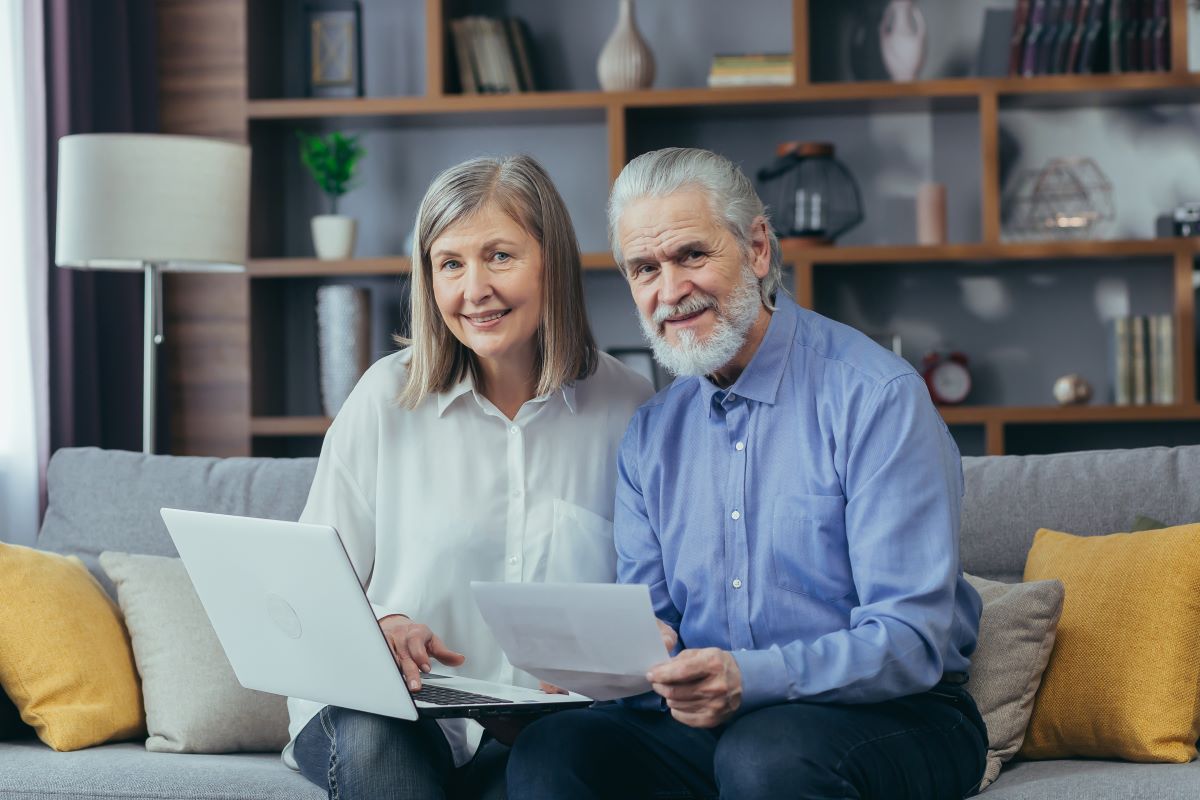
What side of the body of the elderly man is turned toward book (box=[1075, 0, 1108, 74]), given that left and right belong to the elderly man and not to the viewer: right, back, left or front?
back

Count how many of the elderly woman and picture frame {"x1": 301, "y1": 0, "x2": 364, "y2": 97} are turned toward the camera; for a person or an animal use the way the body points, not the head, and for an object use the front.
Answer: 2

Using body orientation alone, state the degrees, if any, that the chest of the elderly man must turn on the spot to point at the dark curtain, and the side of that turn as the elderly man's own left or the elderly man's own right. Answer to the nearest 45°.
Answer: approximately 90° to the elderly man's own right

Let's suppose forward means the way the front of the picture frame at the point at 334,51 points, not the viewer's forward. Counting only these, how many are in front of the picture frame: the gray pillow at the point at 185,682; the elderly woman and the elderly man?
3

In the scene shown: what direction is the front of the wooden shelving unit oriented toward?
toward the camera

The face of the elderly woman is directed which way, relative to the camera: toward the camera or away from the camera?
toward the camera

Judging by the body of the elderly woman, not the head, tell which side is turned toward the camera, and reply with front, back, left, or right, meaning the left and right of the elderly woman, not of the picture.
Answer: front

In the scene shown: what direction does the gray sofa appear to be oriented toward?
toward the camera

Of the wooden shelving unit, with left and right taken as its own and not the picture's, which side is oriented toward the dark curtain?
right

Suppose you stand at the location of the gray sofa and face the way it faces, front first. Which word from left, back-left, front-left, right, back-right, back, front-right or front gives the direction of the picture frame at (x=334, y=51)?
back

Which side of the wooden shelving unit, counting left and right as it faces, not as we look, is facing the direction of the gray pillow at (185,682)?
front

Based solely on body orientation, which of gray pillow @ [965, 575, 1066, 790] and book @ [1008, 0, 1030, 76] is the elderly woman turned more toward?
the gray pillow

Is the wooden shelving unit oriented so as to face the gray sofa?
yes

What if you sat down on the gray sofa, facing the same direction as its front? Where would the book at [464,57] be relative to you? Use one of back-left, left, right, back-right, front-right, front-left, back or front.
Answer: back

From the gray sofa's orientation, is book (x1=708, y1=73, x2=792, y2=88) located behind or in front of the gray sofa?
behind
